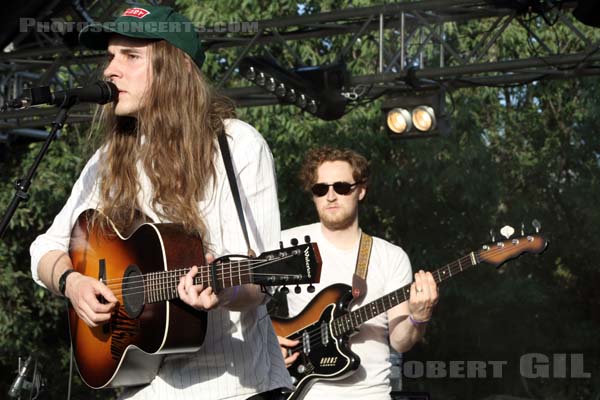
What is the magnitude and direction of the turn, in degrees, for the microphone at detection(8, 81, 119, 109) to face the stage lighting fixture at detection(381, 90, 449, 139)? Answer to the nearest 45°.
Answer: approximately 45° to its left

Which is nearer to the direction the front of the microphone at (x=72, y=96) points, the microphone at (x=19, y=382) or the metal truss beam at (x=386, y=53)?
the metal truss beam

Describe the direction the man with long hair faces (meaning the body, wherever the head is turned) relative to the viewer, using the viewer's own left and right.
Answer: facing the viewer and to the left of the viewer

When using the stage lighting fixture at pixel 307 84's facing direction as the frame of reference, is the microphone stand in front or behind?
in front

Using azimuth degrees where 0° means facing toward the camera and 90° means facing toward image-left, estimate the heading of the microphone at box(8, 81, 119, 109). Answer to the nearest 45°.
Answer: approximately 270°

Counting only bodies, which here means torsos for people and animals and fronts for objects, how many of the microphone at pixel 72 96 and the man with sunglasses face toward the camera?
1

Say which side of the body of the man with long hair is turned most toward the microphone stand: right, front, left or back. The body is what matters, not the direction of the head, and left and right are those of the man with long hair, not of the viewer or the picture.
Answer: right

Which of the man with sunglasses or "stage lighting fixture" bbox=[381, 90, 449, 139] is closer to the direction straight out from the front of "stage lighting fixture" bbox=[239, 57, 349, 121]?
the man with sunglasses

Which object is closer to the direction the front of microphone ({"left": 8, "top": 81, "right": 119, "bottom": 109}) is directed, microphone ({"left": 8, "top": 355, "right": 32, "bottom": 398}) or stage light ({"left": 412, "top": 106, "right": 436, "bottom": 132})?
the stage light

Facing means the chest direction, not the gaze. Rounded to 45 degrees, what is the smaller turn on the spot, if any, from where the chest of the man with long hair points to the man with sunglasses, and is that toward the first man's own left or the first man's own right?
approximately 180°
